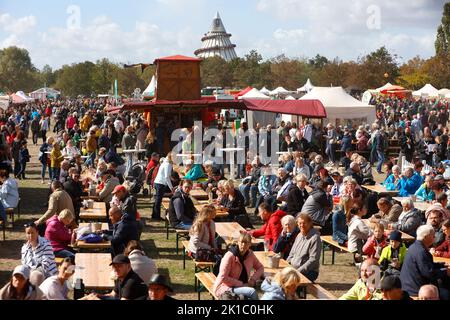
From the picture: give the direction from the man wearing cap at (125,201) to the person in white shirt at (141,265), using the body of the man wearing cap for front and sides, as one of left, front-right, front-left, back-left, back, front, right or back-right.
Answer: left

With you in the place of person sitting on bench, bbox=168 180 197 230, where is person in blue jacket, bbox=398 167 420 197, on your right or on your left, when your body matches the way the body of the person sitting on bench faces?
on your left

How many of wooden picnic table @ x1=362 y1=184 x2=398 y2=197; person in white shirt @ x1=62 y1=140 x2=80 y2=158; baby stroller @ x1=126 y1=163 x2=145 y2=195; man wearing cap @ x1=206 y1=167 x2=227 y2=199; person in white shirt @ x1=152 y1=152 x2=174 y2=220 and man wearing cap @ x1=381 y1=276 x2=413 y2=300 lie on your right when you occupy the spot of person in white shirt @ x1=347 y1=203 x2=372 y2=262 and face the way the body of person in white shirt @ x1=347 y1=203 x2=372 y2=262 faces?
1

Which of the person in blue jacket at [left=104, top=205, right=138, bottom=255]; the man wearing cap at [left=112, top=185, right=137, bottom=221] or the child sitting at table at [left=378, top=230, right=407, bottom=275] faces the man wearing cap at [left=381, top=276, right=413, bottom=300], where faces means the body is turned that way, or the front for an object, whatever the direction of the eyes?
the child sitting at table

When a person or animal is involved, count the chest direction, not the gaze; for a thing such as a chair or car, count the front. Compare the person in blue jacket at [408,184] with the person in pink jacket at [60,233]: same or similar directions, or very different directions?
very different directions

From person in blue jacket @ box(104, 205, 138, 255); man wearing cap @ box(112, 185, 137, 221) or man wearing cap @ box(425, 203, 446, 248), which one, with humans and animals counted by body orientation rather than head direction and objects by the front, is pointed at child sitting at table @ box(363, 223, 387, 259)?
man wearing cap @ box(425, 203, 446, 248)

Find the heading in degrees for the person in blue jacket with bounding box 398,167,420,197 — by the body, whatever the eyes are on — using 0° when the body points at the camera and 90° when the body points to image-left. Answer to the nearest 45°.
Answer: approximately 45°

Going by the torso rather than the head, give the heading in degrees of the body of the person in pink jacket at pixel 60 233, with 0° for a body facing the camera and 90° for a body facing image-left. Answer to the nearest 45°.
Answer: approximately 270°

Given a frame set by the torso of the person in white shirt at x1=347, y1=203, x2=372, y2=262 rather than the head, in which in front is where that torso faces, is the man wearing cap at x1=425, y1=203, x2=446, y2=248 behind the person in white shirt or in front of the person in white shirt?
in front
